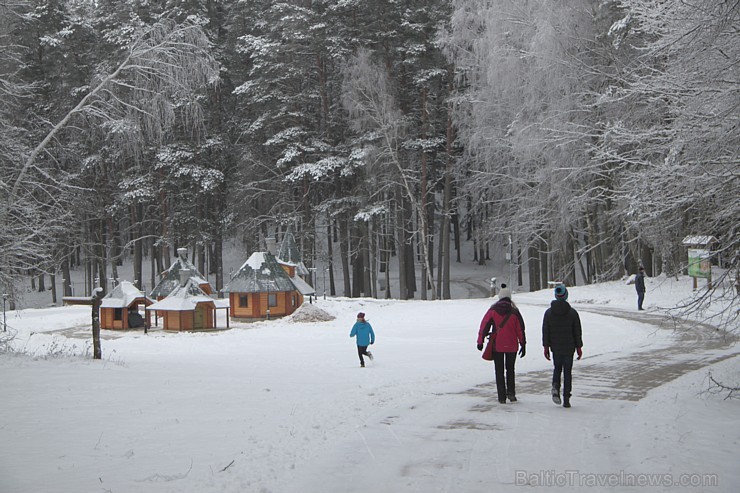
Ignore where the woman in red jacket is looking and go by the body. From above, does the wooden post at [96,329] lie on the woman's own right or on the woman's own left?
on the woman's own left

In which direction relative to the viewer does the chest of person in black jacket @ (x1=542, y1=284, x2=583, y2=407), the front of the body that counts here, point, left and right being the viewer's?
facing away from the viewer

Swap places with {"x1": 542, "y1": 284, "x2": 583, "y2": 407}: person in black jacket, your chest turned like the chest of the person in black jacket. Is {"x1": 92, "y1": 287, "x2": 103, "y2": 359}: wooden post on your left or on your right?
on your left

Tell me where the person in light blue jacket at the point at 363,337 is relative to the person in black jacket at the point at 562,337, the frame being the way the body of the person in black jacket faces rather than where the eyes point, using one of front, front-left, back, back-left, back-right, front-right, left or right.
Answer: front-left

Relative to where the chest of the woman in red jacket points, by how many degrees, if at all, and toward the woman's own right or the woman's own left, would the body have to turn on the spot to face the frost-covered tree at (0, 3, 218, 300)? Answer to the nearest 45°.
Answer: approximately 45° to the woman's own left

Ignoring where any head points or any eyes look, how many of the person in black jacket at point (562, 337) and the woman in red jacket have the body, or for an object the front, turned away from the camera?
2

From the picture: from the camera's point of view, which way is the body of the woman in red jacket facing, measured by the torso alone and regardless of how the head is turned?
away from the camera

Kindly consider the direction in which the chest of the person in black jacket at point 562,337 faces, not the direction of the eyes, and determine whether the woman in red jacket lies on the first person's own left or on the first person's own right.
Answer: on the first person's own left
